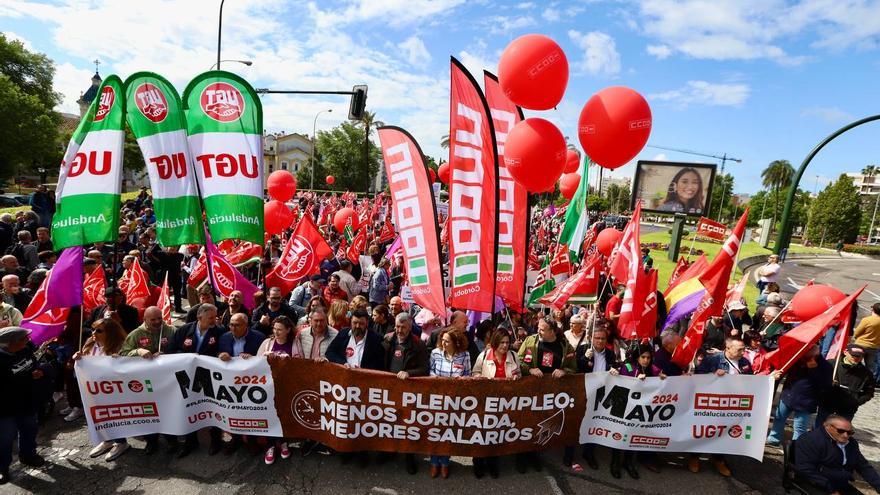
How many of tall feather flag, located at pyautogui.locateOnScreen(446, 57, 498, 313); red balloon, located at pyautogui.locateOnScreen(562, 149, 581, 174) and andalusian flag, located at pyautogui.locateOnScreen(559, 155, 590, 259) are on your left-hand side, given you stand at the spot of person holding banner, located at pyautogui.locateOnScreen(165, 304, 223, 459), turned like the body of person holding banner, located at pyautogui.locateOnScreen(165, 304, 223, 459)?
3

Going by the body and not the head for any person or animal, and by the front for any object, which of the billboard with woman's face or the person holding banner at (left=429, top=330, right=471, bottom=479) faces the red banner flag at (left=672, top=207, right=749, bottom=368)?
the billboard with woman's face

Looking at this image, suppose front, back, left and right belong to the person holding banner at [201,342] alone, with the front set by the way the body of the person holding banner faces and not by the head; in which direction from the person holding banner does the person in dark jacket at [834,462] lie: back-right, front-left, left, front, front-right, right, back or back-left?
front-left

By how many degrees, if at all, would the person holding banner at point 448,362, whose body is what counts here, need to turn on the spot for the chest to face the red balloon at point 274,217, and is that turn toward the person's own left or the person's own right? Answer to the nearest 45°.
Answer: approximately 135° to the person's own right

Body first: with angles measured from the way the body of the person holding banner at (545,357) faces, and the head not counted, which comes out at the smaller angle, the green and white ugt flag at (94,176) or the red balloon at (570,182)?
the green and white ugt flag

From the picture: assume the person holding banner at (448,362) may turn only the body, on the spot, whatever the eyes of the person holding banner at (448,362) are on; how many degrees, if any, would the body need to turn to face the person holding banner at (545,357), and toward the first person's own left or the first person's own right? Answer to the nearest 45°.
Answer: approximately 90° to the first person's own left

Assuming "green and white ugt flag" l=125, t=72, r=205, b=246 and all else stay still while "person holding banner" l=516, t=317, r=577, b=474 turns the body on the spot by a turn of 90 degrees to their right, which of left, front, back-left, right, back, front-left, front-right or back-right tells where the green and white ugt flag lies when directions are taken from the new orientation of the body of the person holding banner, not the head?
front

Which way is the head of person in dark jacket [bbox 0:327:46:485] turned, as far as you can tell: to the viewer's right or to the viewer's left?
to the viewer's right
